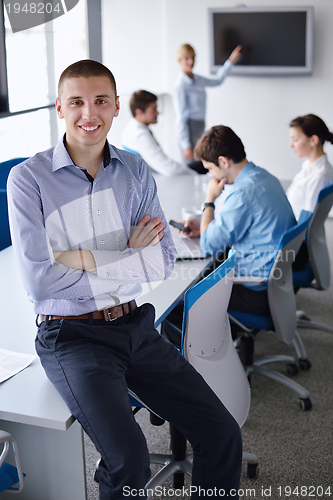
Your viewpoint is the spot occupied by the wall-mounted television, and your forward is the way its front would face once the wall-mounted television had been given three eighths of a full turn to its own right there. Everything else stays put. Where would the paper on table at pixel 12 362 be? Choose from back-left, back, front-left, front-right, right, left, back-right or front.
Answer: back-left

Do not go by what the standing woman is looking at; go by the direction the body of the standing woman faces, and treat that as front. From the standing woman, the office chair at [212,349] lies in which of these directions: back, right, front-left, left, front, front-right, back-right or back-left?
front-right

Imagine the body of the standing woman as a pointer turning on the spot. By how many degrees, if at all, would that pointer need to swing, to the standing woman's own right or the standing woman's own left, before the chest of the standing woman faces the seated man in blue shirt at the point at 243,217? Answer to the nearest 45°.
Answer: approximately 45° to the standing woman's own right

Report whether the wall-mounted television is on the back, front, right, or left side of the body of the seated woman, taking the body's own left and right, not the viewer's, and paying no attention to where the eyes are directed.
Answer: right

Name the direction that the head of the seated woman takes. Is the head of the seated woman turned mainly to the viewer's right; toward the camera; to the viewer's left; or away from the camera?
to the viewer's left

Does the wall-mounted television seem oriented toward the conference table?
yes

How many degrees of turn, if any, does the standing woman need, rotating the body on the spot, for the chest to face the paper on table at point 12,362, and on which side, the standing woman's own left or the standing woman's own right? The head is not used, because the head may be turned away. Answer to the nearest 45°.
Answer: approximately 45° to the standing woman's own right

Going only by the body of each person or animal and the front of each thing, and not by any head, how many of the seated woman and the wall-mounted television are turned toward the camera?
1

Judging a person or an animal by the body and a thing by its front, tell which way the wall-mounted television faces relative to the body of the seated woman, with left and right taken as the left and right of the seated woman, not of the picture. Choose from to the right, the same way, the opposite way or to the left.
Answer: to the left

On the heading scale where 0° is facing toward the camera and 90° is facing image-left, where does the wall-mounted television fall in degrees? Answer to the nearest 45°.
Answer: approximately 0°

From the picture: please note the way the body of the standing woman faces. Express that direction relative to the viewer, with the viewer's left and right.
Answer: facing the viewer and to the right of the viewer

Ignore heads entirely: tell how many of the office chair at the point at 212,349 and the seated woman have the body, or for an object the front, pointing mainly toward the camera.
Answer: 0

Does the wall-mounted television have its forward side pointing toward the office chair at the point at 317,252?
yes

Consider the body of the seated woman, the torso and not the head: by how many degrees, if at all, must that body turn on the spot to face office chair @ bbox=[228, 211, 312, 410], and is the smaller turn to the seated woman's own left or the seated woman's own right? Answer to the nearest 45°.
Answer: approximately 90° to the seated woman's own left

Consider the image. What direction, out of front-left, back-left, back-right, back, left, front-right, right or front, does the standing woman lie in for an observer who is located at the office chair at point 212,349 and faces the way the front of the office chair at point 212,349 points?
front-right

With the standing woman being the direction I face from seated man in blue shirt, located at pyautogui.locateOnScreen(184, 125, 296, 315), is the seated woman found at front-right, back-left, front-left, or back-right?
front-right

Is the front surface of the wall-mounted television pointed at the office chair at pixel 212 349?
yes

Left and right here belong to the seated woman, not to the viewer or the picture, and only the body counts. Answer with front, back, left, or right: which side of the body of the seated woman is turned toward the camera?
left

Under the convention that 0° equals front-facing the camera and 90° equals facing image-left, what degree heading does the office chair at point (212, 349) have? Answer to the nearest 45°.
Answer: approximately 135°
